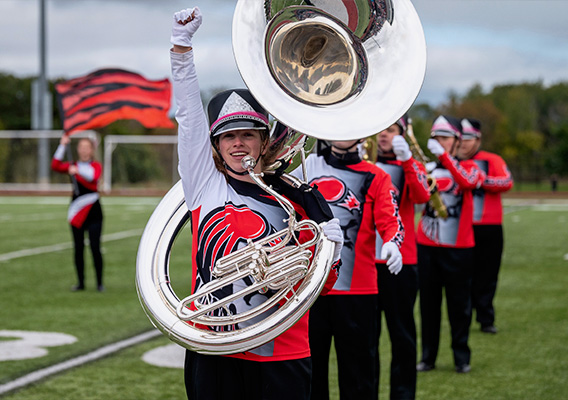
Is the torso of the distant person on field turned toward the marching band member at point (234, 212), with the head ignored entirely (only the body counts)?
yes

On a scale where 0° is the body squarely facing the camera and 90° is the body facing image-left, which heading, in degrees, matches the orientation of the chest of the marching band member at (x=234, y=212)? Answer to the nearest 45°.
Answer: approximately 0°

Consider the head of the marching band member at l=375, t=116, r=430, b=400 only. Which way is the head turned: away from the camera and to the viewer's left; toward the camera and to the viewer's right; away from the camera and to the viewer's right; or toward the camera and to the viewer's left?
toward the camera and to the viewer's left

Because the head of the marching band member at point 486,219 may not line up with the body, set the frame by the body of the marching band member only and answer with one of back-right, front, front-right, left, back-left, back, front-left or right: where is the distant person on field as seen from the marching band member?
front-right

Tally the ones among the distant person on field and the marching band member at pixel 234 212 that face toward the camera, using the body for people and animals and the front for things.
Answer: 2

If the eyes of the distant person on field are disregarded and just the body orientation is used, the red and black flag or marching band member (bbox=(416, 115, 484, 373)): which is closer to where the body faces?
the marching band member

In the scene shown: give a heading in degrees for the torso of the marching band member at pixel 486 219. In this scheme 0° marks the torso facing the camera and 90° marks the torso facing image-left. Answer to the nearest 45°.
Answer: approximately 45°
